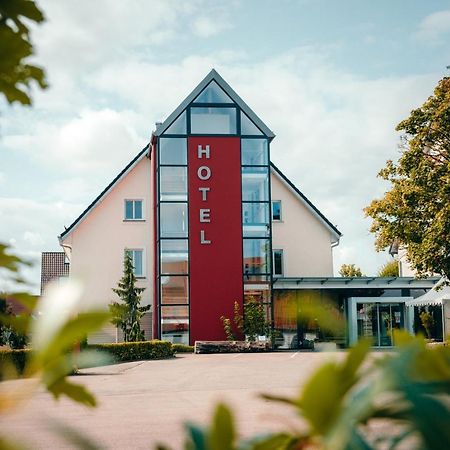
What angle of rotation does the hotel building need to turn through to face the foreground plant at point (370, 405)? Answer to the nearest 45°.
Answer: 0° — it already faces it

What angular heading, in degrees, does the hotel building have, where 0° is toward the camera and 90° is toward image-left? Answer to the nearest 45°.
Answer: approximately 0°

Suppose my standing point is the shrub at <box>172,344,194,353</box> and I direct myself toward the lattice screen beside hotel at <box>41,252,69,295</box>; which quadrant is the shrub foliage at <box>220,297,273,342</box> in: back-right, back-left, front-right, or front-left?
back-right

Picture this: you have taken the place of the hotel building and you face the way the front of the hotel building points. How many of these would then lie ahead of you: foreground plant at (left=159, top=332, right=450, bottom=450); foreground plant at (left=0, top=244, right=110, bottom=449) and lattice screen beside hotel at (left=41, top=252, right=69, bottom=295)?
2

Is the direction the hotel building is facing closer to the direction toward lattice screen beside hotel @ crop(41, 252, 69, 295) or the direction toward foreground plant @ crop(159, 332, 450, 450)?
the foreground plant

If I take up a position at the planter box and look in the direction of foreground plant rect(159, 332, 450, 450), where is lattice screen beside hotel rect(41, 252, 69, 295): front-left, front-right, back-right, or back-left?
back-right

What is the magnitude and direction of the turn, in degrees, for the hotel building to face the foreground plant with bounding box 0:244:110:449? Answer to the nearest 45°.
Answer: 0° — it already faces it

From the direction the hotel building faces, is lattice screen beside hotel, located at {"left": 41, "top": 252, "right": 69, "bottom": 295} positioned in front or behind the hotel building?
behind

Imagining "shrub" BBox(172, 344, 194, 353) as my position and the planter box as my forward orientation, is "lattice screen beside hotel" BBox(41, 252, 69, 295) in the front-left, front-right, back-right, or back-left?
back-left
